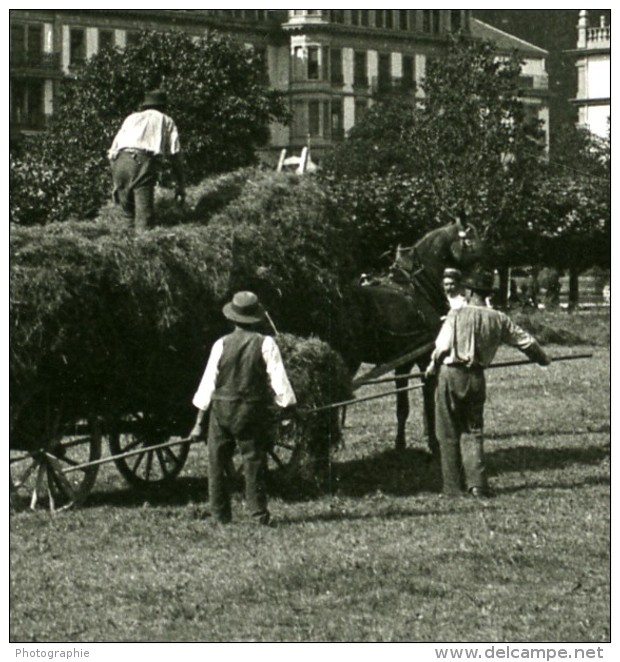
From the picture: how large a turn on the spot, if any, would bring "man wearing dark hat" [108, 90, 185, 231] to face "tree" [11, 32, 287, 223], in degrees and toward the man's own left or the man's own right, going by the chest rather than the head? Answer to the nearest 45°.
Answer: approximately 45° to the man's own left

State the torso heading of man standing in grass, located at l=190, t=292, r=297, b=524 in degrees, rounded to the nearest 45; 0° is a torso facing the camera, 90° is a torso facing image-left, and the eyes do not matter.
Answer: approximately 180°

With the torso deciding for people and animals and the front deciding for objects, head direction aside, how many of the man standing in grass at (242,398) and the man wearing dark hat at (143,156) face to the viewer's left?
0

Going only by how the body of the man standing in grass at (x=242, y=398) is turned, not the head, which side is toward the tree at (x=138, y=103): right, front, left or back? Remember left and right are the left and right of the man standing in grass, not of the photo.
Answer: front

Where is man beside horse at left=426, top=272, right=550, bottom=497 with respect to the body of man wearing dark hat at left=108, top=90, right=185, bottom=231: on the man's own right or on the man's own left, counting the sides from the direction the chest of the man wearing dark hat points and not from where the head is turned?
on the man's own right

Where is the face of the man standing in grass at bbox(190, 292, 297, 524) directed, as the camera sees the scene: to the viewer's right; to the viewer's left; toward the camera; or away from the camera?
away from the camera

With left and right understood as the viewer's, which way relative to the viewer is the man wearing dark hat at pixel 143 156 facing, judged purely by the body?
facing away from the viewer and to the right of the viewer

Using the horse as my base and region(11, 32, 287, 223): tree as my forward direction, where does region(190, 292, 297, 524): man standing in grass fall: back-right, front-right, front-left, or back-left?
back-left

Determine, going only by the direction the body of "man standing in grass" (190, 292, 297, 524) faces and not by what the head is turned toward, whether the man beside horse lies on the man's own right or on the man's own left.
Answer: on the man's own right
